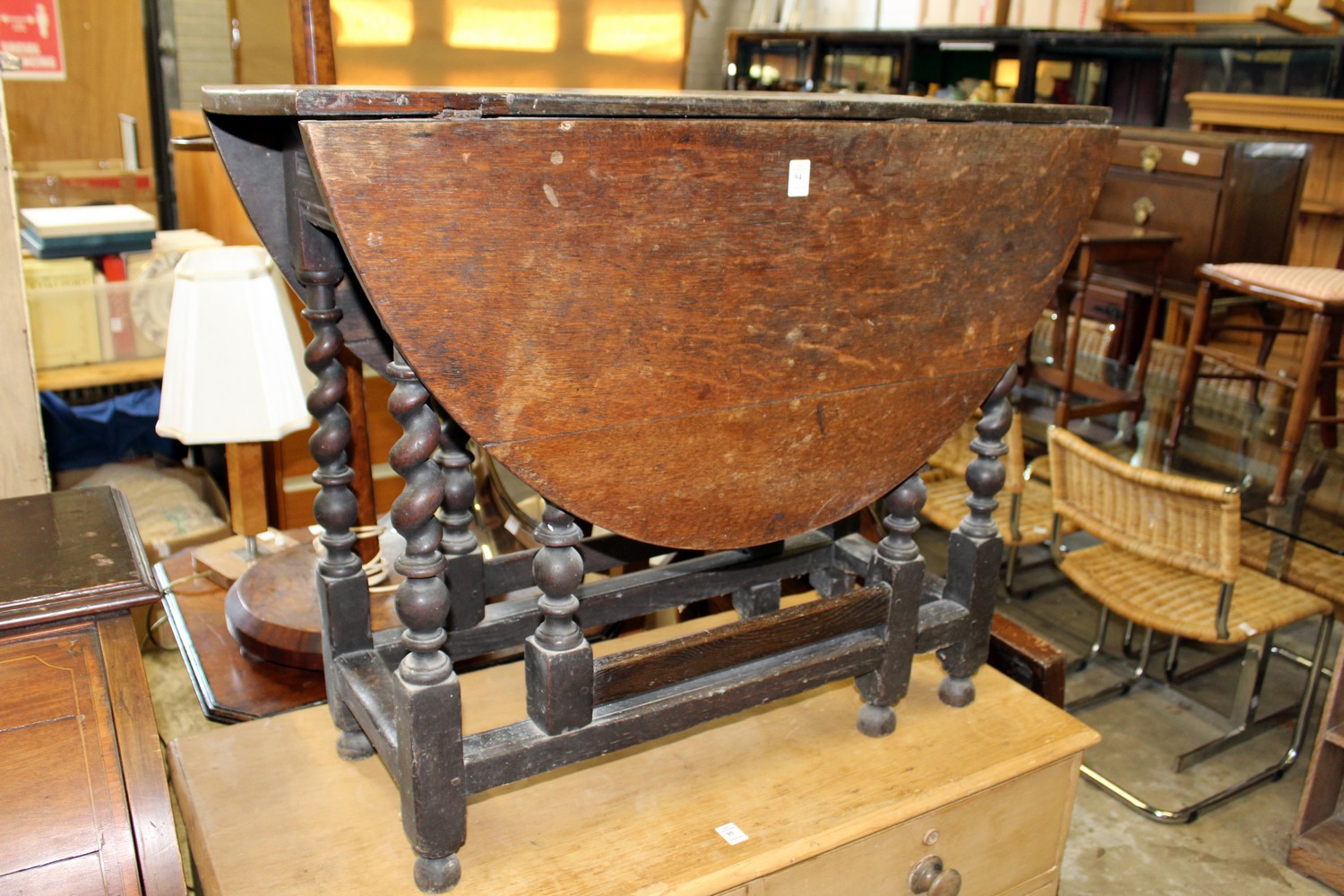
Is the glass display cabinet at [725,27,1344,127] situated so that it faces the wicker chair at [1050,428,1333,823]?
yes

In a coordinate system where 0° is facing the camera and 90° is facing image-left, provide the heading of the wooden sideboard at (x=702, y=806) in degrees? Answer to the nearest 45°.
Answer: approximately 315°

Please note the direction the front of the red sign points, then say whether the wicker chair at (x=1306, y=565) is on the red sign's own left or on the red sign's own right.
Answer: on the red sign's own left

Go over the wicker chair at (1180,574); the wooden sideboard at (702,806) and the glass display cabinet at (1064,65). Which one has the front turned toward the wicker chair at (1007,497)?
the glass display cabinet

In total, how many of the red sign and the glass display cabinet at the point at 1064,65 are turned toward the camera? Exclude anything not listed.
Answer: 2
